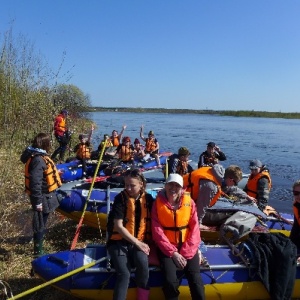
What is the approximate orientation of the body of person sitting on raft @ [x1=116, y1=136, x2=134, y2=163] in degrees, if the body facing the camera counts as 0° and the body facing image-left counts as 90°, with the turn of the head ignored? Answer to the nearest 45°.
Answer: approximately 0°

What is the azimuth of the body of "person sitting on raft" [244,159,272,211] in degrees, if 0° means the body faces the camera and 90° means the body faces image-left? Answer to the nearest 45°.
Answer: approximately 45°

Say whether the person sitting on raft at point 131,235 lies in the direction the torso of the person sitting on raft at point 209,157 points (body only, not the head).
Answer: yes

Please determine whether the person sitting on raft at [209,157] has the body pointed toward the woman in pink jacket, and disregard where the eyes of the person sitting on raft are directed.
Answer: yes

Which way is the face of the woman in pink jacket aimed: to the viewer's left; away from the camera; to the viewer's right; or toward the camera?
toward the camera

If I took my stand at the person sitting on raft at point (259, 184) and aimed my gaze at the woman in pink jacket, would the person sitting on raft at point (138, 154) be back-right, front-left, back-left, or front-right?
back-right

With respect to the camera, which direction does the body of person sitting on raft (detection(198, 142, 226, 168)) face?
toward the camera

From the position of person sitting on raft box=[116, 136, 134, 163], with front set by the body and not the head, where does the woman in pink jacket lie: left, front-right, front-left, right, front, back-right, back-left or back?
front

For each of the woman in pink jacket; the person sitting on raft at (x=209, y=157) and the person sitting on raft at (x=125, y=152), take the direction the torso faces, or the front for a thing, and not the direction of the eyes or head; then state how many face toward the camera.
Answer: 3

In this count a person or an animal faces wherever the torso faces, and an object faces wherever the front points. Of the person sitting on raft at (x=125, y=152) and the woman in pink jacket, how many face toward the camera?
2

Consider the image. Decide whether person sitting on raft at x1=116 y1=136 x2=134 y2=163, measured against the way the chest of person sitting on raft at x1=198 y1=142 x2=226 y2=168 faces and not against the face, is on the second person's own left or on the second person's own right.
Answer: on the second person's own right

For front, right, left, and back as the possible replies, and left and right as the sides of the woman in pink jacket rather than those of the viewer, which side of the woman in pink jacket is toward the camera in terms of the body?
front

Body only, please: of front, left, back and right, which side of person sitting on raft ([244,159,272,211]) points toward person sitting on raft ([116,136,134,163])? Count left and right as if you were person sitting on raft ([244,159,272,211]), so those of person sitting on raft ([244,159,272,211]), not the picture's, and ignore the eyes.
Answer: right
